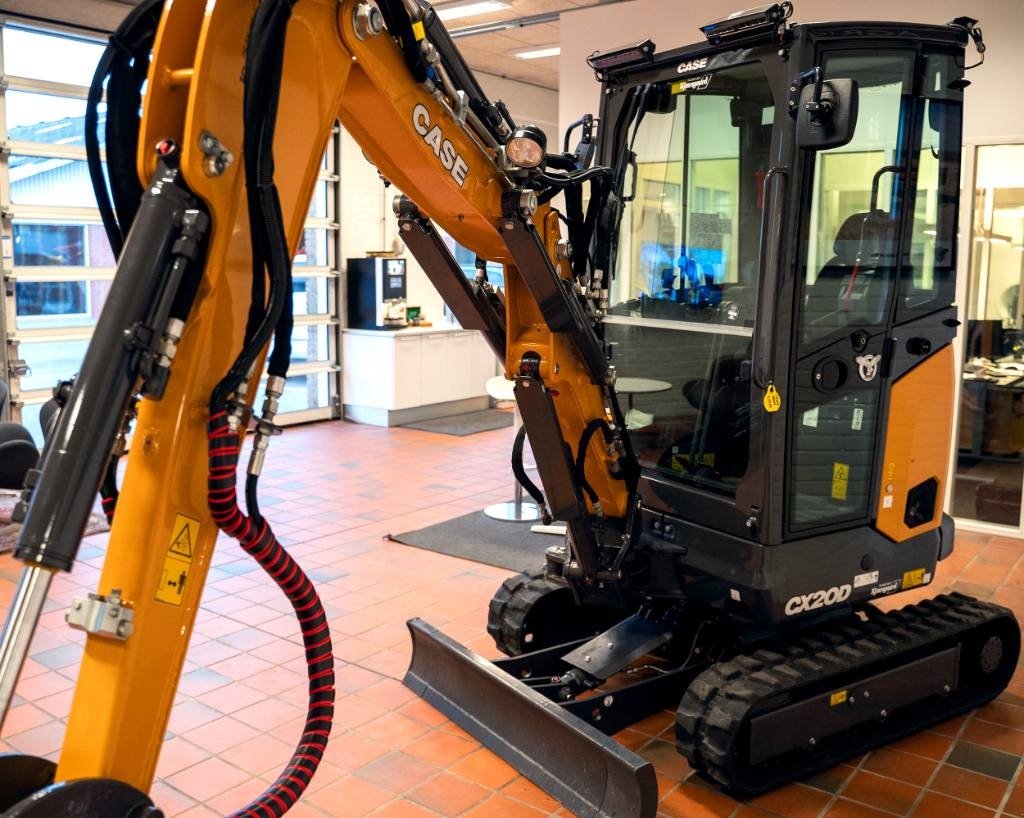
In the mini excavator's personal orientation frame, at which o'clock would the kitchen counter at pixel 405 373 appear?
The kitchen counter is roughly at 4 o'clock from the mini excavator.

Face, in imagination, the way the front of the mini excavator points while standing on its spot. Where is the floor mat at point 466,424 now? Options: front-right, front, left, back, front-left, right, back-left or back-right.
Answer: back-right

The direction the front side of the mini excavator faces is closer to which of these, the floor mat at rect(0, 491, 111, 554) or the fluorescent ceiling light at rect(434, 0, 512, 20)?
the floor mat

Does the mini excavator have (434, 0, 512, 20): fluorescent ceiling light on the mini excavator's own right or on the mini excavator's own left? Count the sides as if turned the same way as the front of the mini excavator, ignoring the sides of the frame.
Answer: on the mini excavator's own right

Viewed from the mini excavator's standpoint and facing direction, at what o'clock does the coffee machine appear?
The coffee machine is roughly at 4 o'clock from the mini excavator.

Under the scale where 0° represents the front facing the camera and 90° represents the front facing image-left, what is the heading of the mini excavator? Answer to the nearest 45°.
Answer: approximately 45°

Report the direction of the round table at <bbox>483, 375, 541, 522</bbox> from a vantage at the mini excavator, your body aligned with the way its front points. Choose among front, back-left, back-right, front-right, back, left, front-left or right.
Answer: back-right
